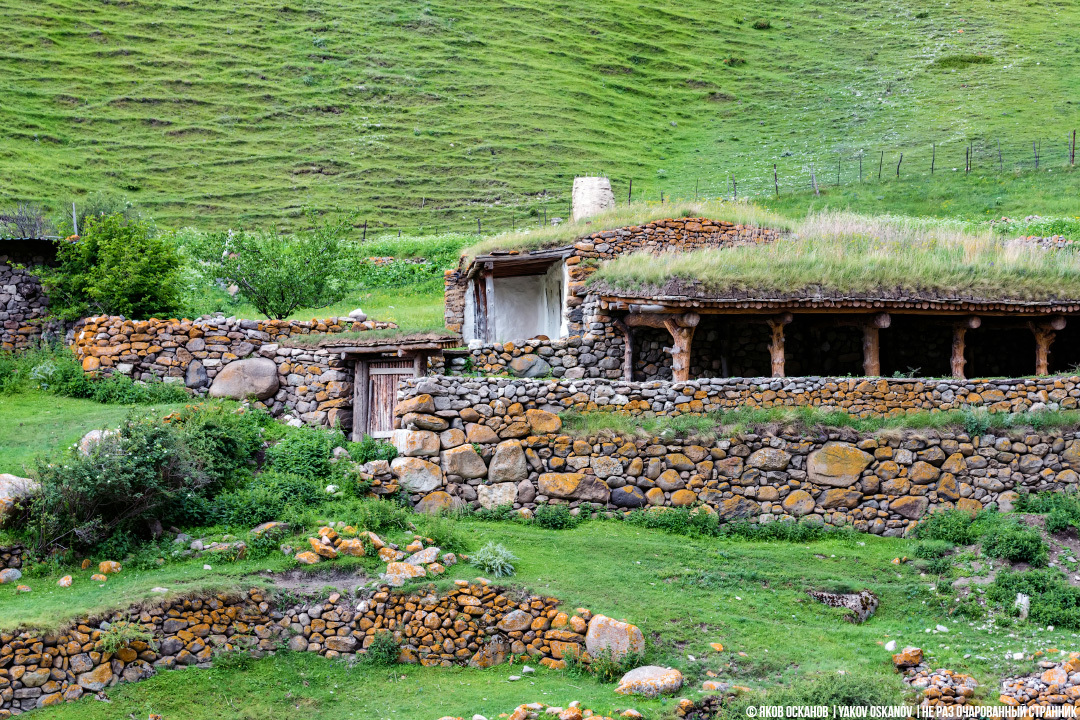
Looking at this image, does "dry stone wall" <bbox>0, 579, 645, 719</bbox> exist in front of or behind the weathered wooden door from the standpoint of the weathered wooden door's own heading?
in front

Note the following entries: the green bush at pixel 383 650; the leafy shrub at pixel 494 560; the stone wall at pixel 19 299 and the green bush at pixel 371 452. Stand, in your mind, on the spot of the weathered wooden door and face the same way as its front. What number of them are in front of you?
3

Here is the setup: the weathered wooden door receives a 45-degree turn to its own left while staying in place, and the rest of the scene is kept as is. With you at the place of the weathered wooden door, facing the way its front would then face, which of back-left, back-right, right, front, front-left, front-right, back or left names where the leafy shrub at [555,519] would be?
front

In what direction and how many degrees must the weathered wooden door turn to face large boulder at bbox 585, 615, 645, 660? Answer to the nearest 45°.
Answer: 0° — it already faces it

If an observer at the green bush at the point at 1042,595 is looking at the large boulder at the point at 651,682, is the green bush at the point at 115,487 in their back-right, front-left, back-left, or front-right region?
front-right

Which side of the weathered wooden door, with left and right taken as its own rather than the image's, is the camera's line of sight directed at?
front

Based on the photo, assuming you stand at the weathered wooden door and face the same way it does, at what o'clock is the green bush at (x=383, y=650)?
The green bush is roughly at 12 o'clock from the weathered wooden door.

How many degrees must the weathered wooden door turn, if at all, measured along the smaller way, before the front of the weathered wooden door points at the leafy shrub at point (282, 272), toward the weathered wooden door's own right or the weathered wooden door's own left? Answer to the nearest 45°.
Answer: approximately 180°

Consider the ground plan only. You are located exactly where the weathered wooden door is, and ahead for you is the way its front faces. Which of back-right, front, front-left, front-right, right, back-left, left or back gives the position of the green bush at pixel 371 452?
front

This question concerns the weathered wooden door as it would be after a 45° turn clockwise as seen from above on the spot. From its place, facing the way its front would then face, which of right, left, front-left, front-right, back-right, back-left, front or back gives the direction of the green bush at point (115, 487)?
front

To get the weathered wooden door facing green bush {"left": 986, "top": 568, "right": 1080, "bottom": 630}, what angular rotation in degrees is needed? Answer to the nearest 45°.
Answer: approximately 45° to its left

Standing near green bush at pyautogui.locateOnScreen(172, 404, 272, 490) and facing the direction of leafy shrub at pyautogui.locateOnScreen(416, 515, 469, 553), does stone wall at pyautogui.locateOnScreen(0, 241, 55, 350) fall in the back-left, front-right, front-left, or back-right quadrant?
back-left

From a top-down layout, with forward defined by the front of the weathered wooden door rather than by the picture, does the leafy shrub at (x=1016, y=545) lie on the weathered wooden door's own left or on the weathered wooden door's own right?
on the weathered wooden door's own left

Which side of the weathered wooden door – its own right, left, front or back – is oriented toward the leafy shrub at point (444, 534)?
front

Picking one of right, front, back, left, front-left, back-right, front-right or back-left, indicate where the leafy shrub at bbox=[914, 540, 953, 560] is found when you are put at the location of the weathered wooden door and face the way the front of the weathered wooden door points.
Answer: front-left

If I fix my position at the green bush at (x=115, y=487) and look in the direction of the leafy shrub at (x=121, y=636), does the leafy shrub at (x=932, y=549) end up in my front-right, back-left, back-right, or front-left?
front-left

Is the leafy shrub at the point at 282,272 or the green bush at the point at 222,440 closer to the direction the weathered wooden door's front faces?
the green bush
